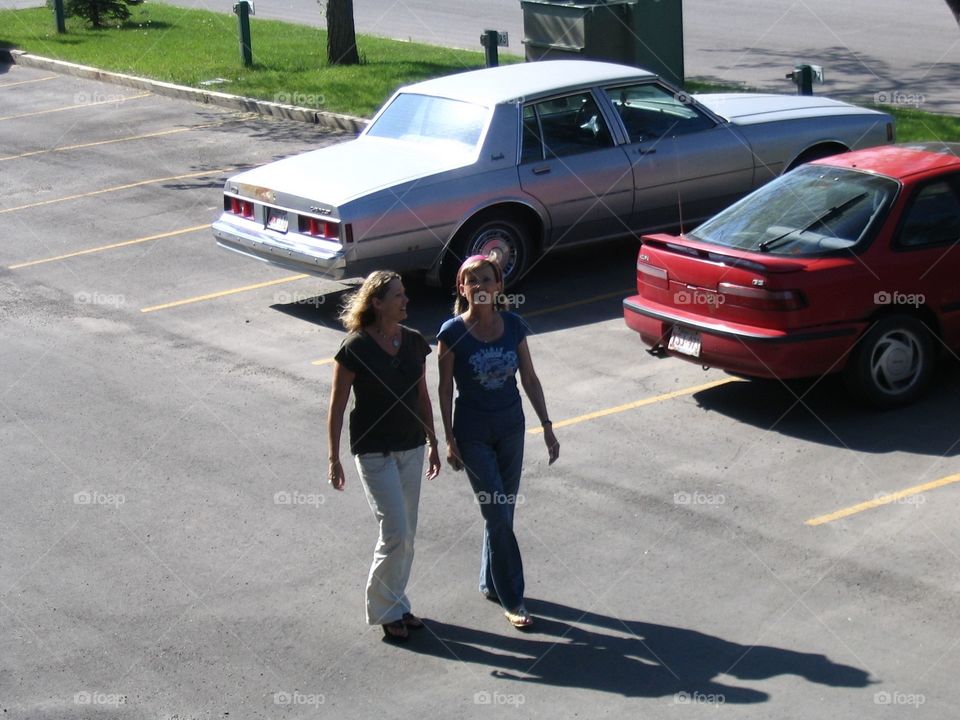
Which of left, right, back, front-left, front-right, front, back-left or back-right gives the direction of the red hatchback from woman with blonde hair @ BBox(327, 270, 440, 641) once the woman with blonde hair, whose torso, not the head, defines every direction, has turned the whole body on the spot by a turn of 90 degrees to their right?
back

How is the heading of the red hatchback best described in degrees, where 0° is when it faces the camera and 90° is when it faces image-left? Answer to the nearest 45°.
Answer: approximately 225°

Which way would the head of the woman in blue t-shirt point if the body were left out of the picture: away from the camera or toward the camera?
toward the camera

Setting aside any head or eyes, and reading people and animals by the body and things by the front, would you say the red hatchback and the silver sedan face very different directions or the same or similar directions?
same or similar directions

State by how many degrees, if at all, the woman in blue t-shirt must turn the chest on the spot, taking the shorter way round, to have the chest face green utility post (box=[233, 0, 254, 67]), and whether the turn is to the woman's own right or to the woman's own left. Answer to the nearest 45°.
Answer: approximately 180°

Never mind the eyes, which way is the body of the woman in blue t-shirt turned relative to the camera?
toward the camera

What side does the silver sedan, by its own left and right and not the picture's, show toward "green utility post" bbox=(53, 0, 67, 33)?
left

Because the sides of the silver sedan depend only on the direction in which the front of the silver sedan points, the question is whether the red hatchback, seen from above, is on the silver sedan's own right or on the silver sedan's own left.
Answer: on the silver sedan's own right

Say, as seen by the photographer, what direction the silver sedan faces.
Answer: facing away from the viewer and to the right of the viewer

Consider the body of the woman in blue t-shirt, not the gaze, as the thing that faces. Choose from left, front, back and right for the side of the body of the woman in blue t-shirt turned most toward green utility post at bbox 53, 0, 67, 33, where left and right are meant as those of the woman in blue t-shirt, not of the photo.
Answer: back

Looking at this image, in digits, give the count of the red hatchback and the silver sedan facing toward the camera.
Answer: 0

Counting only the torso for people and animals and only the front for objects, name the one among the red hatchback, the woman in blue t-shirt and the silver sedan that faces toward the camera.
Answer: the woman in blue t-shirt

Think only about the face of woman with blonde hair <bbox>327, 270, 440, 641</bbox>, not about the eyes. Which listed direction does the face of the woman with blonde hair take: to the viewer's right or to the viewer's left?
to the viewer's right

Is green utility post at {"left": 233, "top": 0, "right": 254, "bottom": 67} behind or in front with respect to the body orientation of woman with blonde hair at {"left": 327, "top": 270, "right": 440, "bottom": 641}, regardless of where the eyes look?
behind

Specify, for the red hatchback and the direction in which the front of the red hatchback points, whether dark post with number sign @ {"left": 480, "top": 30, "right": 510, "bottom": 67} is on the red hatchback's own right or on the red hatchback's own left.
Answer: on the red hatchback's own left
